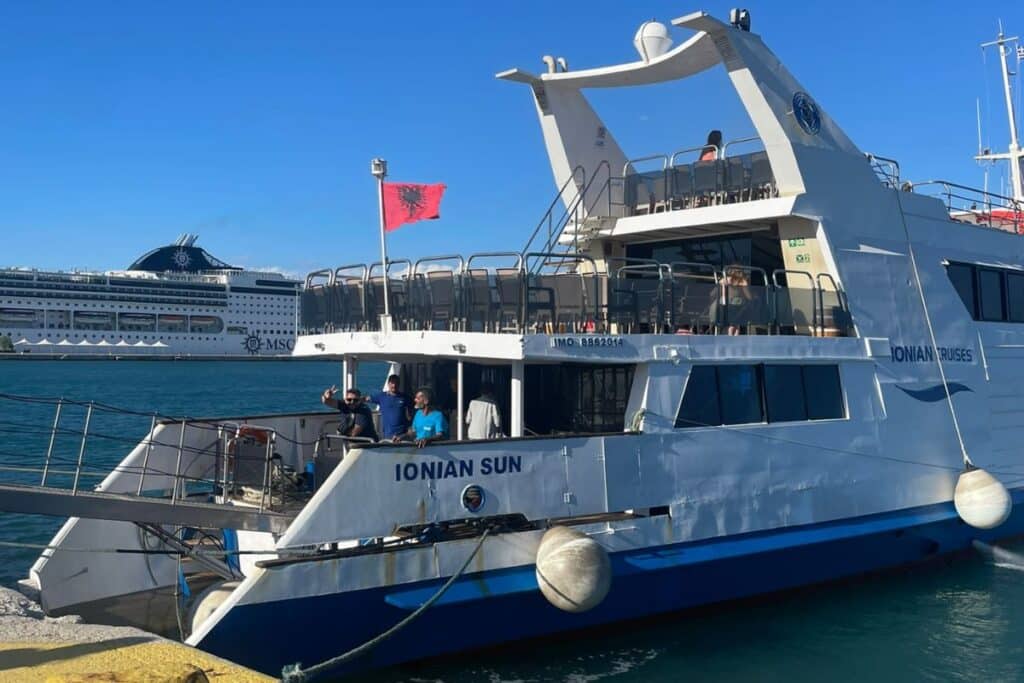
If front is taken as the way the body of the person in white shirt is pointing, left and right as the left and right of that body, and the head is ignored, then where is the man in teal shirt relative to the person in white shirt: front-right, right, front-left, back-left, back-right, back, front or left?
back-left

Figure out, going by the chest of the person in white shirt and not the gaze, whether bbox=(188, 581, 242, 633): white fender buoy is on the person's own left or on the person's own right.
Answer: on the person's own left

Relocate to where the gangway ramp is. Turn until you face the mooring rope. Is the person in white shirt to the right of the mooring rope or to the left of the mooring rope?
left

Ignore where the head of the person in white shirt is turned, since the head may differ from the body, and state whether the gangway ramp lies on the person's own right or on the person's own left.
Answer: on the person's own left

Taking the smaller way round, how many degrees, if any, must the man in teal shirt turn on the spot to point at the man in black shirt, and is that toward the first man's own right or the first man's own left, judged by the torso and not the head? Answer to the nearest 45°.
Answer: approximately 90° to the first man's own right

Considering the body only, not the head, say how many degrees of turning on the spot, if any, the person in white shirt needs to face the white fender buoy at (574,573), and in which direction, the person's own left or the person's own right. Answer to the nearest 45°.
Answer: approximately 135° to the person's own right

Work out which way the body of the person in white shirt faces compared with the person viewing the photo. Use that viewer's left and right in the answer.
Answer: facing away from the viewer

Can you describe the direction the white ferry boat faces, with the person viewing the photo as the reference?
facing away from the viewer and to the right of the viewer

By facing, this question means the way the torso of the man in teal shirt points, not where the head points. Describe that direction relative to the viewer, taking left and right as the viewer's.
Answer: facing the viewer and to the left of the viewer

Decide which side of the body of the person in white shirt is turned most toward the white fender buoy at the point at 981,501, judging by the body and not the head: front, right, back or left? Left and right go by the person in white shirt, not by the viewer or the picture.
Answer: right

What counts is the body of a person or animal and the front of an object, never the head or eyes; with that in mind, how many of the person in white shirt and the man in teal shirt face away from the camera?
1

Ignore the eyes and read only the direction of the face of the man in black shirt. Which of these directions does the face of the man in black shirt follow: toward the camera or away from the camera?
toward the camera

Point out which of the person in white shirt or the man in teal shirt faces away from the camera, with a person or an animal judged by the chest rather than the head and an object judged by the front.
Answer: the person in white shirt

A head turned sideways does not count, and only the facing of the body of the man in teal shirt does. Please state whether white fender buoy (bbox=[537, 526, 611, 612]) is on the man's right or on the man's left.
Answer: on the man's left

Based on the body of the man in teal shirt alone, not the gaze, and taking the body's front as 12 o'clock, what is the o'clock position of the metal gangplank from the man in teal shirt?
The metal gangplank is roughly at 2 o'clock from the man in teal shirt.

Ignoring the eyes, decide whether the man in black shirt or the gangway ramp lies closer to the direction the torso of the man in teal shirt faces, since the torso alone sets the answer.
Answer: the gangway ramp
